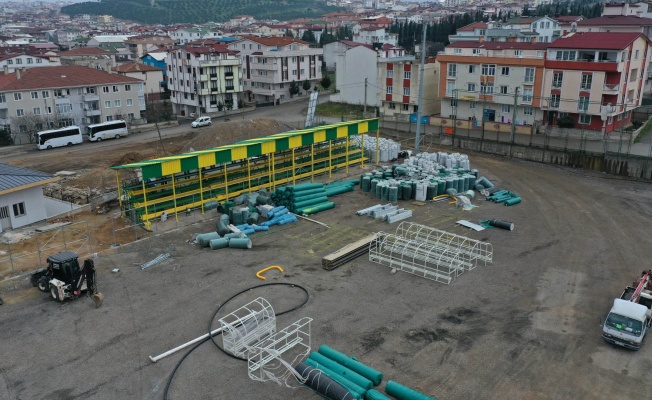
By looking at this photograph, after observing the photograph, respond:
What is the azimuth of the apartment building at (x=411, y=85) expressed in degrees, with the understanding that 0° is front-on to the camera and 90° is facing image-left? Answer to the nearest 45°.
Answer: approximately 0°

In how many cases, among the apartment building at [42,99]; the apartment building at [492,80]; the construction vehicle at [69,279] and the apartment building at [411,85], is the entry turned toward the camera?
3

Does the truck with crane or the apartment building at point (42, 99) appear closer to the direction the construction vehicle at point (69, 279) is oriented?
the apartment building

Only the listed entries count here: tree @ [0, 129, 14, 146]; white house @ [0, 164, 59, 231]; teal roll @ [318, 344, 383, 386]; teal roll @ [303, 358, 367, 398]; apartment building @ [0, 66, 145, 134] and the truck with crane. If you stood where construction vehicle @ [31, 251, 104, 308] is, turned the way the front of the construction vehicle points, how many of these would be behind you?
3

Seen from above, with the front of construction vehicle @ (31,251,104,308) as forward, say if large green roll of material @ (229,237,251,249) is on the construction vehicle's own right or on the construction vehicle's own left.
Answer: on the construction vehicle's own right

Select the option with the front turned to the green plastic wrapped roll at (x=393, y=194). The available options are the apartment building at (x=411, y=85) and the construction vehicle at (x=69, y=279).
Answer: the apartment building

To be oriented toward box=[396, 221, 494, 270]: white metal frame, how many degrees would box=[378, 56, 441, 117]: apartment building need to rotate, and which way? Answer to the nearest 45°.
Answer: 0° — it already faces it

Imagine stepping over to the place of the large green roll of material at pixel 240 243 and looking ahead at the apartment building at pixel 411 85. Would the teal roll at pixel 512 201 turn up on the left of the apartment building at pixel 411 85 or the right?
right

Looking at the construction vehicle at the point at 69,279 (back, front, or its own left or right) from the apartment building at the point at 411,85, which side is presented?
right

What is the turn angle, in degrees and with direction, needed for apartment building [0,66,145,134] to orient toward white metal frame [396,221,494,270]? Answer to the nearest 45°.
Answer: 0° — it already faces it
